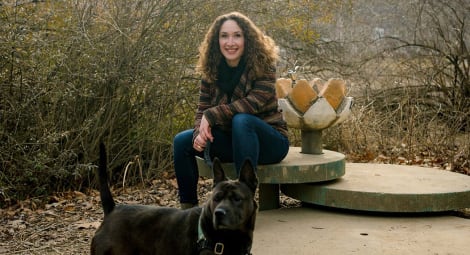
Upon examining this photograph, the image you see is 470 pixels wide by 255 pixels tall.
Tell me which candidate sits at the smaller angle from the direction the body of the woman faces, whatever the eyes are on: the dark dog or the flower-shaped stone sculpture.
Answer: the dark dog

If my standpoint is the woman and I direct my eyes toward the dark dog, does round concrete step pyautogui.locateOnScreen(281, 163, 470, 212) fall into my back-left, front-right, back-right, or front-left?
back-left

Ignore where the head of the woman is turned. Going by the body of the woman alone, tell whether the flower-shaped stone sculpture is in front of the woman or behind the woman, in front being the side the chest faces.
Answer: behind

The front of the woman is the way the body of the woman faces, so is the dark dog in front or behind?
in front

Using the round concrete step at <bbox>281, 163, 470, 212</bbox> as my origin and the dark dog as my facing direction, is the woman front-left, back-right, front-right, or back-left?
front-right
